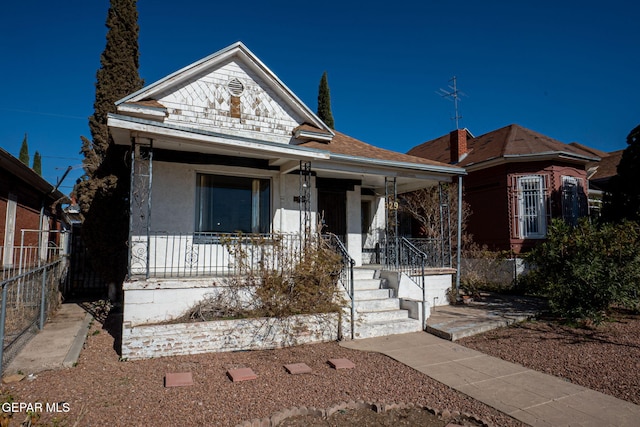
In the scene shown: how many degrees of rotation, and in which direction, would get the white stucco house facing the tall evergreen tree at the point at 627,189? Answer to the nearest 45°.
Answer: approximately 45° to its left

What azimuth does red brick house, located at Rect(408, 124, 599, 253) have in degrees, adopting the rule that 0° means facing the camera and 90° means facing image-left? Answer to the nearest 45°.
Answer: approximately 315°

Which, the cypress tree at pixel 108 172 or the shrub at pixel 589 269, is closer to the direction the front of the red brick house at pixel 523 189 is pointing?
the shrub

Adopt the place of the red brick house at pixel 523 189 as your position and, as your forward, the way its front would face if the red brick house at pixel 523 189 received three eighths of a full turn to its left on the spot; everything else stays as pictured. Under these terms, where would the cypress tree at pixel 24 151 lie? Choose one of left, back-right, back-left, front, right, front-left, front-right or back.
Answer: left

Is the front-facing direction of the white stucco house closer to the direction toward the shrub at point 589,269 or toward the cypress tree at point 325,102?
the shrub

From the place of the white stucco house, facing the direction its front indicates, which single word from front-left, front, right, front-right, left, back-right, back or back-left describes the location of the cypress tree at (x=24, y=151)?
back

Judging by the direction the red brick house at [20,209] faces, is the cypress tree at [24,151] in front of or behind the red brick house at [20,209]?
behind

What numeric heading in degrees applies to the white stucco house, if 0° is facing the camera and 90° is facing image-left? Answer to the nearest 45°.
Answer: approximately 315°

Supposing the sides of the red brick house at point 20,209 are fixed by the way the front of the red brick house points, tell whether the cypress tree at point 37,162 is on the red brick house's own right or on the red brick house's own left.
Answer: on the red brick house's own left

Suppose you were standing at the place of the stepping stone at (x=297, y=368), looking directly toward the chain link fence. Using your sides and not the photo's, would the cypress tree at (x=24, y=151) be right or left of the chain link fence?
right

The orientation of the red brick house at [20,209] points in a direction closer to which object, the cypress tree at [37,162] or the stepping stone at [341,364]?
the stepping stone
